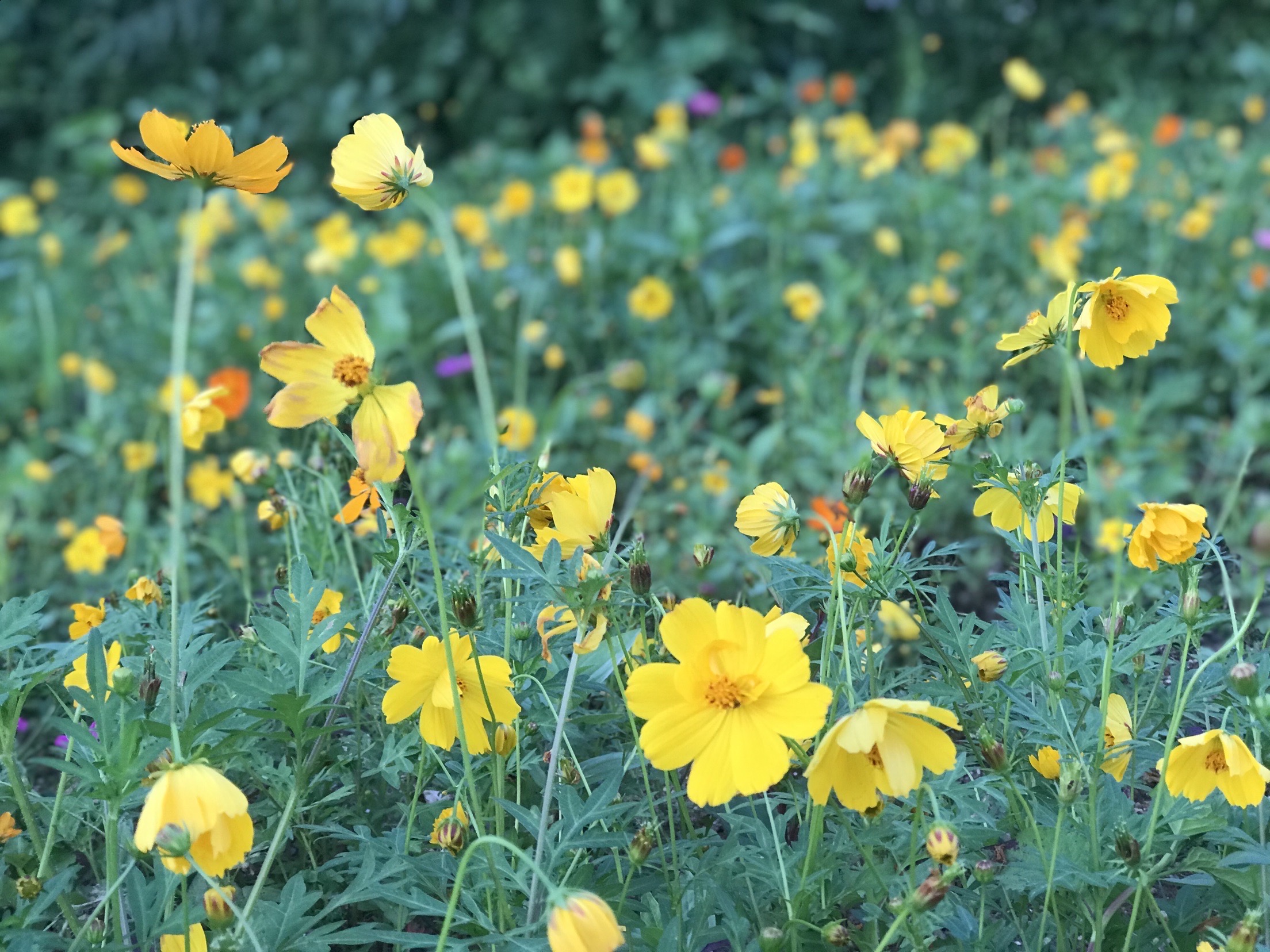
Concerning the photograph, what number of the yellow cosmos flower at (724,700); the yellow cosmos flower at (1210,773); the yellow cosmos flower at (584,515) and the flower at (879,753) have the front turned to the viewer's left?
1

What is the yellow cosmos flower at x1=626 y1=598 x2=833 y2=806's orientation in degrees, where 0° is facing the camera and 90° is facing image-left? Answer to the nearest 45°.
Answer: approximately 0°
